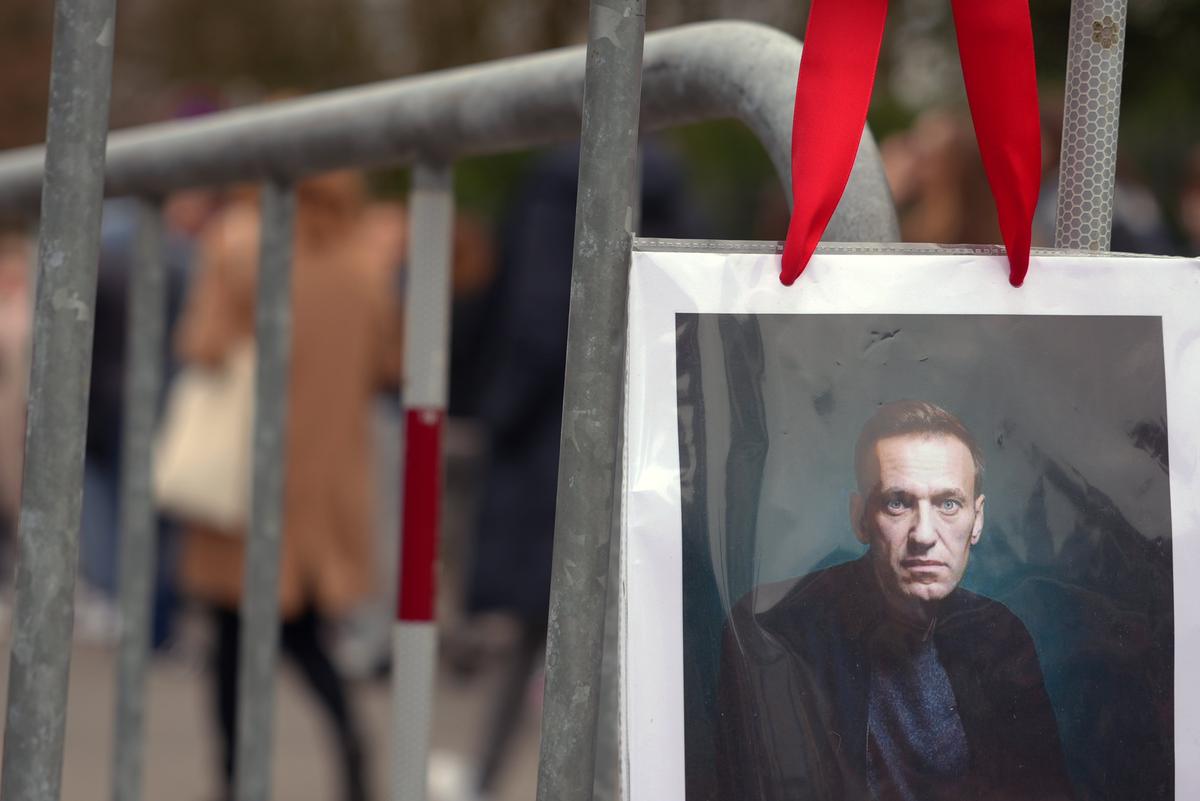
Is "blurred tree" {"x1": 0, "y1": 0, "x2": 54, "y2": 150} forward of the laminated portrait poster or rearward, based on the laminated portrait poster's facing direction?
rearward

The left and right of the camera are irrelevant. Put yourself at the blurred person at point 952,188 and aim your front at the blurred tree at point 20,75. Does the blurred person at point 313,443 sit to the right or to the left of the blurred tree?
left

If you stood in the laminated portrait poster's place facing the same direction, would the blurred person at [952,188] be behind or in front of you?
behind

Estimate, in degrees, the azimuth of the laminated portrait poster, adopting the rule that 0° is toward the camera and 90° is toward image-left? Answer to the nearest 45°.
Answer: approximately 0°
